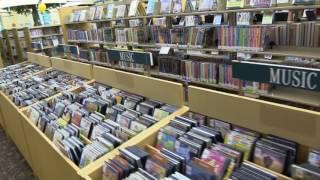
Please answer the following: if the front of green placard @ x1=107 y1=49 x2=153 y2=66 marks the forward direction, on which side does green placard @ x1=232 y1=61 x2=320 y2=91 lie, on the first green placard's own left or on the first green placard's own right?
on the first green placard's own left

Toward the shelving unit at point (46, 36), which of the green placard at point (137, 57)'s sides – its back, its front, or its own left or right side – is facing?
right

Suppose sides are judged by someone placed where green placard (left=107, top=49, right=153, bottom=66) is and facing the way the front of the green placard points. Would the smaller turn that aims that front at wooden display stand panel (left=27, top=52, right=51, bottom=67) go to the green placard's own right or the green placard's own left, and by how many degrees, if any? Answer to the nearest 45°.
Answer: approximately 90° to the green placard's own right

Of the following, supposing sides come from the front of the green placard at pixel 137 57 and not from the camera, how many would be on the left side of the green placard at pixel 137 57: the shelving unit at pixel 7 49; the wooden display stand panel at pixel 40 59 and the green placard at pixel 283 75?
1

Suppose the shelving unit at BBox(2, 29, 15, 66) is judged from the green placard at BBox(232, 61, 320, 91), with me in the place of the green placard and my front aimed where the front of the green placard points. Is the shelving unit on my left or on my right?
on my right

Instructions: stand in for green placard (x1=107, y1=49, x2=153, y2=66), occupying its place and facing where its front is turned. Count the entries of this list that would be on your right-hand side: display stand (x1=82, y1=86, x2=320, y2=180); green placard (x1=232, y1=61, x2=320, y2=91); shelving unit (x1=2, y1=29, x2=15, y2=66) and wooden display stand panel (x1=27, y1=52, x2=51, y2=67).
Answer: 2

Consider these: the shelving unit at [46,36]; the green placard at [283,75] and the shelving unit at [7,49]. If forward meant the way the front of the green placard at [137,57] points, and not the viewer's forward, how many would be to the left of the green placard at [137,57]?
1

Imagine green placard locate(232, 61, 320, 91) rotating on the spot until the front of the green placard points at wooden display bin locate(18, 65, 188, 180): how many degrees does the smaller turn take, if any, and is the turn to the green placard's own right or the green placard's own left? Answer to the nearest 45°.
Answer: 0° — it already faces it

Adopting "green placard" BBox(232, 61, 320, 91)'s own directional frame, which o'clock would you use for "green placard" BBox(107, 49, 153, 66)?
"green placard" BBox(107, 49, 153, 66) is roughly at 2 o'clock from "green placard" BBox(232, 61, 320, 91).

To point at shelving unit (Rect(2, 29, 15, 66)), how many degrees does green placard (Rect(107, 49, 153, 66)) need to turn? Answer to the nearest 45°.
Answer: approximately 90° to its right

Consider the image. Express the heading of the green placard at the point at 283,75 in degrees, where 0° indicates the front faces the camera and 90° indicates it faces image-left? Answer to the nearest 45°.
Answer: approximately 45°

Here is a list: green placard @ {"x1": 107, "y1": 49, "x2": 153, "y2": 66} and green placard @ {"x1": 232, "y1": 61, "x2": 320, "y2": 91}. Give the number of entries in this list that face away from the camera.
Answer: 0

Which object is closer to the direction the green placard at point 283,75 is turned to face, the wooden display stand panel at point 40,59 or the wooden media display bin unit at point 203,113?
the wooden media display bin unit
